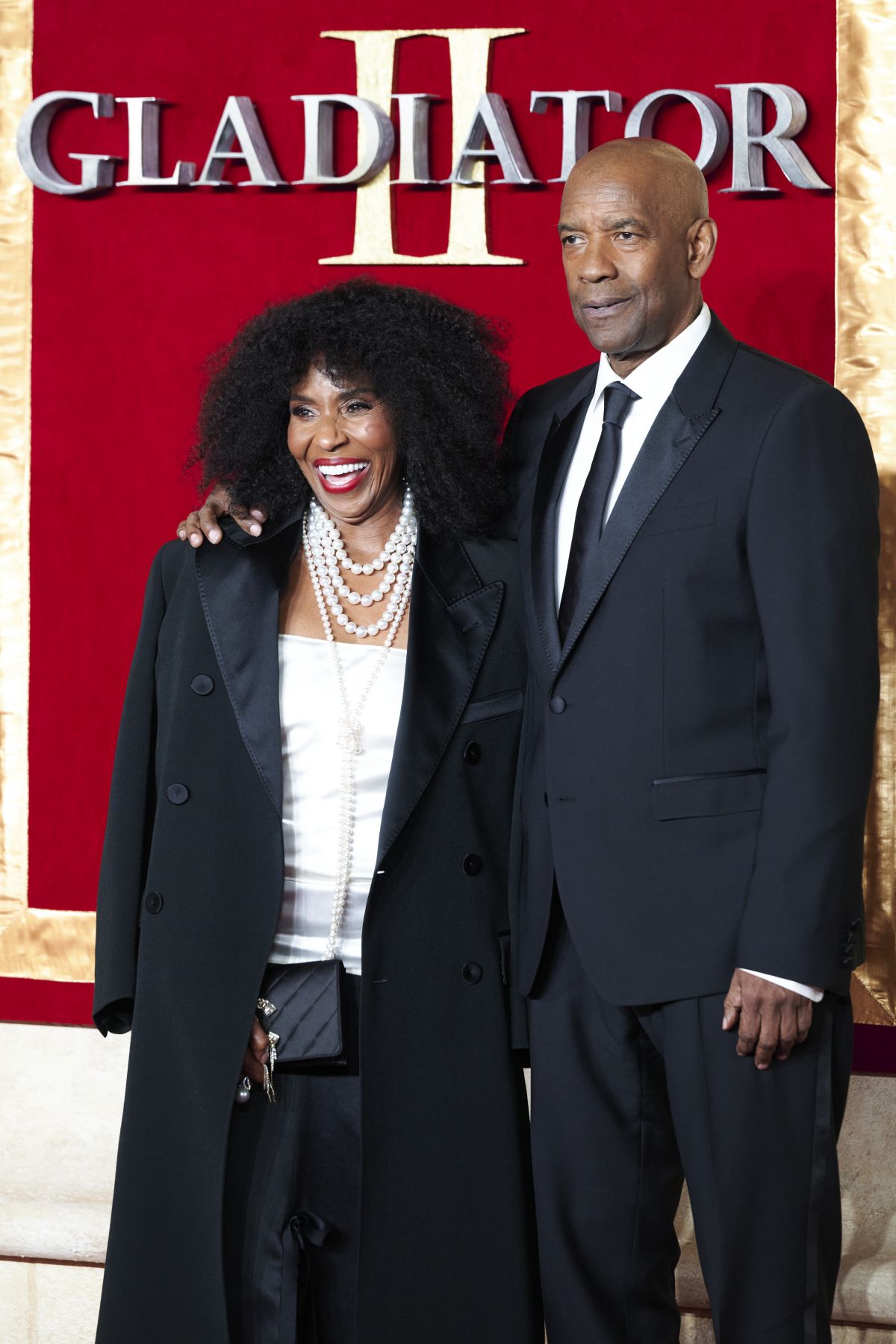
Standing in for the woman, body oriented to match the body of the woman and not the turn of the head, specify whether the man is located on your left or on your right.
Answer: on your left

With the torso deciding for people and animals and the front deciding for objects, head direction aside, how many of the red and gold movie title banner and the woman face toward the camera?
2

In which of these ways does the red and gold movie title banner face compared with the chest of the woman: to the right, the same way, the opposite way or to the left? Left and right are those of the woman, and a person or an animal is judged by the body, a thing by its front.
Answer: the same way

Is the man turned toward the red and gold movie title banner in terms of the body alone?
no

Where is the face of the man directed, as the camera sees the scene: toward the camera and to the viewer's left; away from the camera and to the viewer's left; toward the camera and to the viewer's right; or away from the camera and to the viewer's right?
toward the camera and to the viewer's left

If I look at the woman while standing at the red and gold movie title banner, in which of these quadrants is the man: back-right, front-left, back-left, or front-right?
front-left

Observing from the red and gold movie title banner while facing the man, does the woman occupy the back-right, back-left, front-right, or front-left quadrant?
front-right

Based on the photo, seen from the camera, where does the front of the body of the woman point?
toward the camera

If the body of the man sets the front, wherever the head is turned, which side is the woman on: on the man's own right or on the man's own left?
on the man's own right

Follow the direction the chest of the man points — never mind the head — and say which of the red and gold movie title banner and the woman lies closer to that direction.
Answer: the woman
